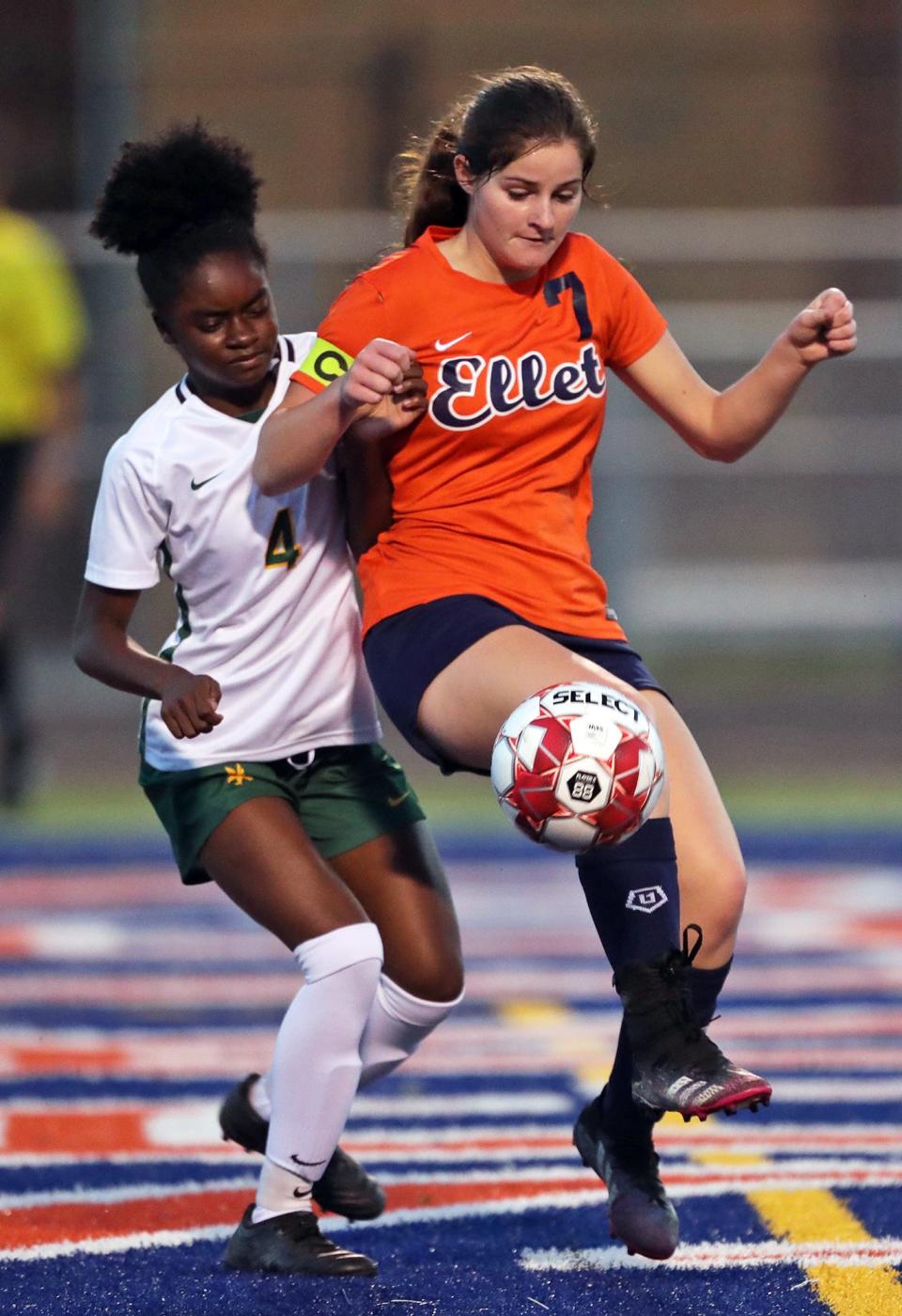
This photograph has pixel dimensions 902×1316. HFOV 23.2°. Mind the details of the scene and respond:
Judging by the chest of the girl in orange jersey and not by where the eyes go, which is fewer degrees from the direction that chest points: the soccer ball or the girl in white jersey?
the soccer ball

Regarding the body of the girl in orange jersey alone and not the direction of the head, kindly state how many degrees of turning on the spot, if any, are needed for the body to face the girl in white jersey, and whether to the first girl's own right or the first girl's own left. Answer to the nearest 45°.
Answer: approximately 135° to the first girl's own right

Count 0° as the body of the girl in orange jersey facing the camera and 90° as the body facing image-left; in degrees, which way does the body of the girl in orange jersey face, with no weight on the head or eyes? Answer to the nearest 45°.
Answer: approximately 315°

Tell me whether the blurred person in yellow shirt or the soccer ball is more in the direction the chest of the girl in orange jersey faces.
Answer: the soccer ball

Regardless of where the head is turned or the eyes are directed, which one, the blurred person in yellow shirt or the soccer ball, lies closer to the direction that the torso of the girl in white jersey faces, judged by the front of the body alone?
the soccer ball

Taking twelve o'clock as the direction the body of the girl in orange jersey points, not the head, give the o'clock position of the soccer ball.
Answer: The soccer ball is roughly at 1 o'clock from the girl in orange jersey.

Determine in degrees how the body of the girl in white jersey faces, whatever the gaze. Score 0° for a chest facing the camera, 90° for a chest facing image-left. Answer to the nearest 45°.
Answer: approximately 315°

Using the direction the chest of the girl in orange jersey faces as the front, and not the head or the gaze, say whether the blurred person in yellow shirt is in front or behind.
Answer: behind

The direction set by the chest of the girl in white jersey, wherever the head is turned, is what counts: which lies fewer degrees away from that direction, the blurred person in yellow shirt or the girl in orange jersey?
the girl in orange jersey
